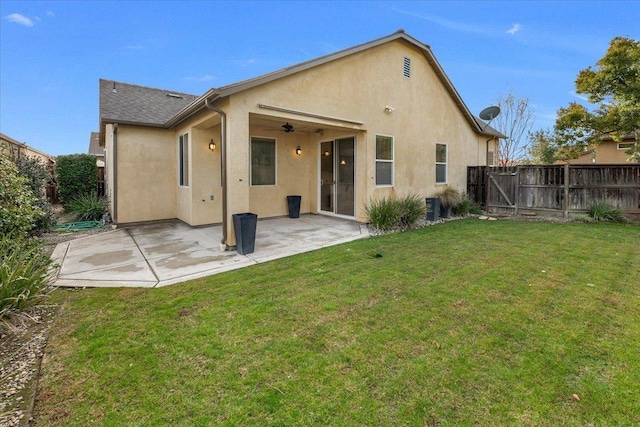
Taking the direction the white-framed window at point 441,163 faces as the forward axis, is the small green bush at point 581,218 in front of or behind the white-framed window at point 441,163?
in front

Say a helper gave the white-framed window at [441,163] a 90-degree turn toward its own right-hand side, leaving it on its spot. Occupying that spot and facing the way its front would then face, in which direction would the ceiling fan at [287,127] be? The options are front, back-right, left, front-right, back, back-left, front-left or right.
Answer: front

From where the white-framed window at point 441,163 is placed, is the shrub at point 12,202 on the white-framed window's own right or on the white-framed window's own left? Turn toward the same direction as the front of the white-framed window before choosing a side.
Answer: on the white-framed window's own right

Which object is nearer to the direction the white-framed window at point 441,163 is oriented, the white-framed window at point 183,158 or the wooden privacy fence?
the wooden privacy fence

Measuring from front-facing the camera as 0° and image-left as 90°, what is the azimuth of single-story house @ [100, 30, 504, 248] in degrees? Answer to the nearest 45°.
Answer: approximately 135°

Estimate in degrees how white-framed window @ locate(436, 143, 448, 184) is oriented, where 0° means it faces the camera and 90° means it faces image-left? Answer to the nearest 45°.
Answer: approximately 315°

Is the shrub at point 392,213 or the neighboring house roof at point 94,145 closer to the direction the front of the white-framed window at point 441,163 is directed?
the shrub

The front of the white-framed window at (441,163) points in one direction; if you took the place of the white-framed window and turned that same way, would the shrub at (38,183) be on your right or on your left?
on your right
